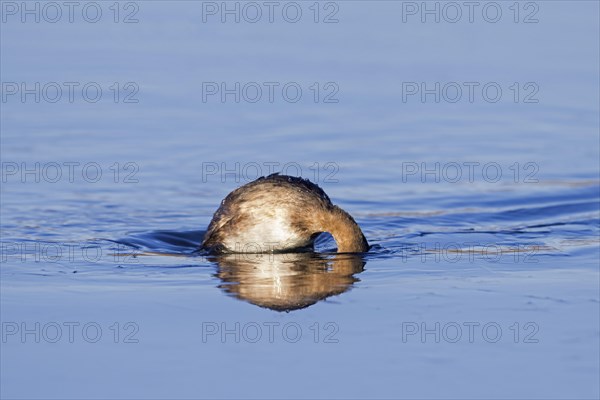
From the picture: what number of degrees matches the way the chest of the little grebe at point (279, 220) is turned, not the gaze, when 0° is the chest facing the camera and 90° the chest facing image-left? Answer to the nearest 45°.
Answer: approximately 270°
